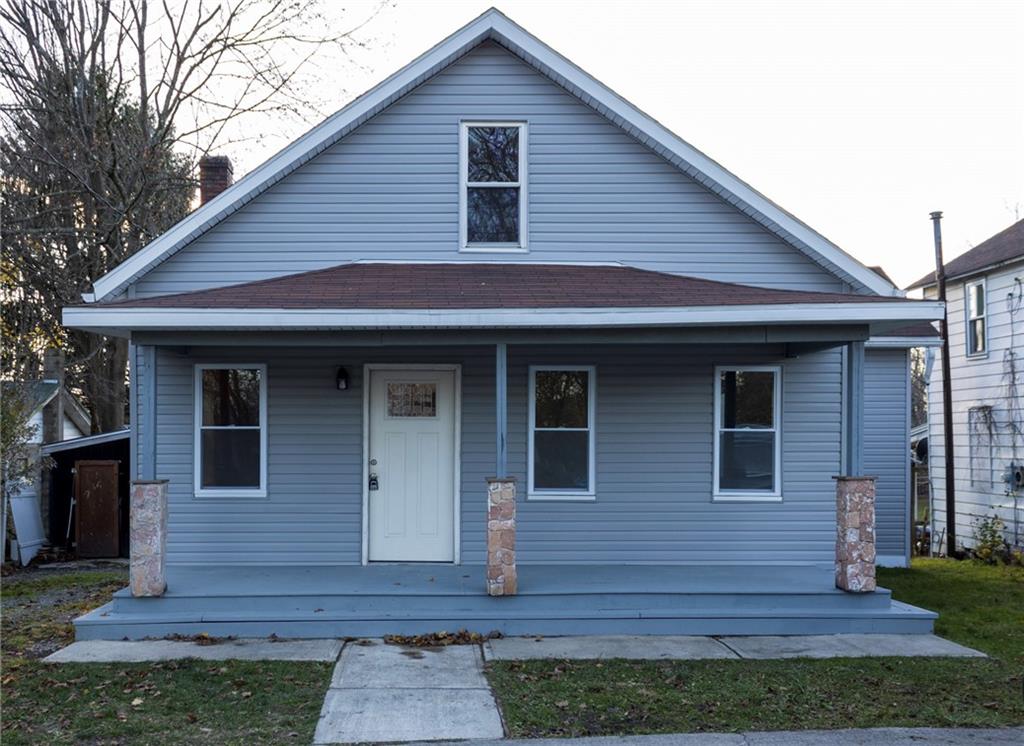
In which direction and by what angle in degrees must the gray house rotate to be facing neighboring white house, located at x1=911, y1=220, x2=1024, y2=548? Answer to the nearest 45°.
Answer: approximately 135° to its left

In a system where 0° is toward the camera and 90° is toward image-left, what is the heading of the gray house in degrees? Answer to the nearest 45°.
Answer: approximately 0°
